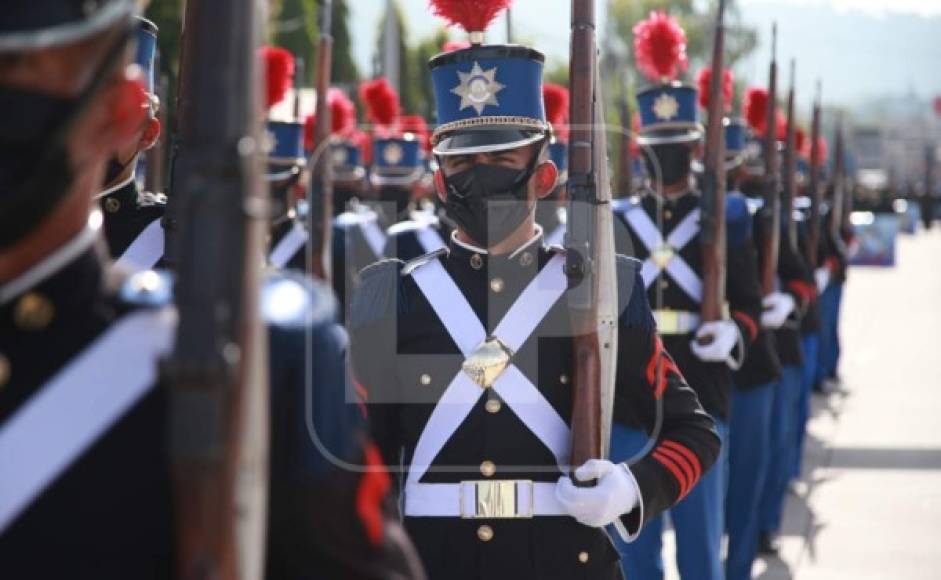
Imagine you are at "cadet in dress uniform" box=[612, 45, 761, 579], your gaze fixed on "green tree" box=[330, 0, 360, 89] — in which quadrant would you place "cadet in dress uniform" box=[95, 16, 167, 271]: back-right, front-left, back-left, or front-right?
back-left

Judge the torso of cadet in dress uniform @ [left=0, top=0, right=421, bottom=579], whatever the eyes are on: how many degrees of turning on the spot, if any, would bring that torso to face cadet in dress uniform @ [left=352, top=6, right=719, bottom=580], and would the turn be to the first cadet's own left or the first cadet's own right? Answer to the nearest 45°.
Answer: approximately 180°

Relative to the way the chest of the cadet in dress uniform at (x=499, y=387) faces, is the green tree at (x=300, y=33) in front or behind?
behind

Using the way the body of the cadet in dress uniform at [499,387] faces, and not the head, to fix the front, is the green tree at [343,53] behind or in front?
behind

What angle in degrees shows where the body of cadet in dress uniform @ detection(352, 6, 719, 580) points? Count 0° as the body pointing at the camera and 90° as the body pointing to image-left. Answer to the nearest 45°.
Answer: approximately 0°

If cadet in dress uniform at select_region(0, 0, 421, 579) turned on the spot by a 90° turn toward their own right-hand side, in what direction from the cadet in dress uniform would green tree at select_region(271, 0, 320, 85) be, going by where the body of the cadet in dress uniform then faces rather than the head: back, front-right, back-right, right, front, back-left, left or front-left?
front-right

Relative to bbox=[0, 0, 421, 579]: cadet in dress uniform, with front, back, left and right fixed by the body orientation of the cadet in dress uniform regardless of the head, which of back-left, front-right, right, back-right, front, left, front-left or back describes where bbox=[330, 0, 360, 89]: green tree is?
back-right

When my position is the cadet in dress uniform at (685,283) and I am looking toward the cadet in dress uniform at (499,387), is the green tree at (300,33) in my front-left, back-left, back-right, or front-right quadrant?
back-right

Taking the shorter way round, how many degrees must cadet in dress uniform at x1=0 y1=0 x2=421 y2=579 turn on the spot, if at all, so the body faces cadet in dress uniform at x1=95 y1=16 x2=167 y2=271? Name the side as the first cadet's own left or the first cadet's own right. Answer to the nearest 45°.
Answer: approximately 135° to the first cadet's own right

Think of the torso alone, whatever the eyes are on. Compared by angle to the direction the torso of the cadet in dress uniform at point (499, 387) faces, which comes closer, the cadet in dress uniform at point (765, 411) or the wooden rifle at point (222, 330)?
the wooden rifle

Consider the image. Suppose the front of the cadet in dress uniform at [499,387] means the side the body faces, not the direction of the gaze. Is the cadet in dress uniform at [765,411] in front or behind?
behind

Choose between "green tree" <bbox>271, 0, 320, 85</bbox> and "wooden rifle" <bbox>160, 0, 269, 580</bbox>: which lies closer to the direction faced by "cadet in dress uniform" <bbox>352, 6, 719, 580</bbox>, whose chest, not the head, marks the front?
the wooden rifle
